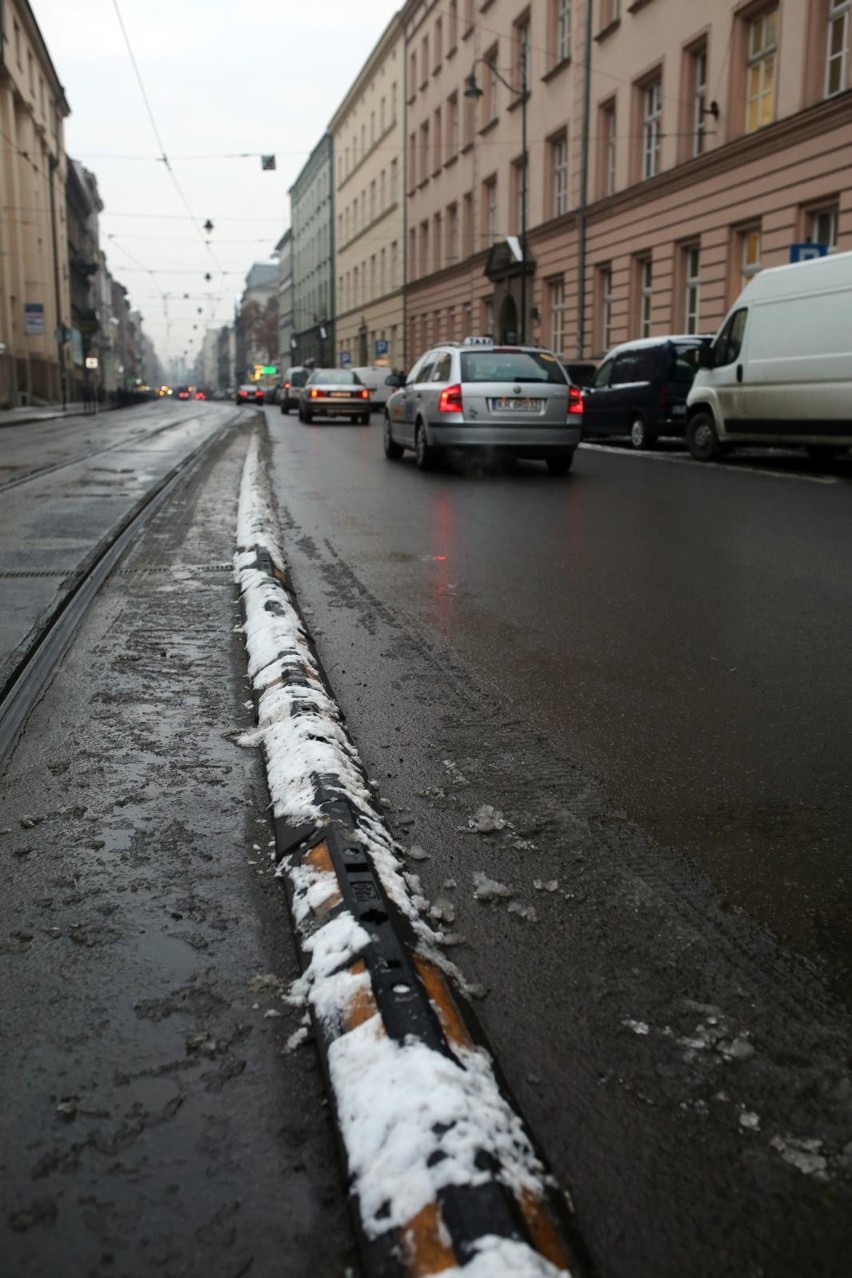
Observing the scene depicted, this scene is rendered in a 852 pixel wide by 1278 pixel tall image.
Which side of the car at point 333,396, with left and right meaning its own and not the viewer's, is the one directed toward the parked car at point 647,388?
back

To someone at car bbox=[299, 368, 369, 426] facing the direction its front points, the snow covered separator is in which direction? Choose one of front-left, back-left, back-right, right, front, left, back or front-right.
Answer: back

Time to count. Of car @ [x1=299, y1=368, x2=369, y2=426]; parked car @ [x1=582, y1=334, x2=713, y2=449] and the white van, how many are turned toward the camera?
0

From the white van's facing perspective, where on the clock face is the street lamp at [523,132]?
The street lamp is roughly at 1 o'clock from the white van.

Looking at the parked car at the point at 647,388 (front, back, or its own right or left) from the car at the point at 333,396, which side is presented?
front

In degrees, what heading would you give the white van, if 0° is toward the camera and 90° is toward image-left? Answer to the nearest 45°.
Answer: approximately 135°

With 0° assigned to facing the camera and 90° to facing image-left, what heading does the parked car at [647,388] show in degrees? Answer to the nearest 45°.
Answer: approximately 135°

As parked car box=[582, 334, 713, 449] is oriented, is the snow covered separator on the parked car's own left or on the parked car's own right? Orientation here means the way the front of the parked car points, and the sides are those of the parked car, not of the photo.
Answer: on the parked car's own left

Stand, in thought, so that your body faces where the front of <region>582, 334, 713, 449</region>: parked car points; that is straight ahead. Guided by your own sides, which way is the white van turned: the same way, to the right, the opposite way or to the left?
the same way

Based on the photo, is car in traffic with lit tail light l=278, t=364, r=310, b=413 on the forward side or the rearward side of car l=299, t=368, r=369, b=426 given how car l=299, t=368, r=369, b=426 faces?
on the forward side

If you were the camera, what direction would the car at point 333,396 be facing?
facing away from the viewer

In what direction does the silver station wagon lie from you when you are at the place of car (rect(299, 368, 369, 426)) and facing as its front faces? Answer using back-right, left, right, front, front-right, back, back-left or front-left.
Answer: back
